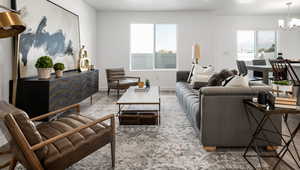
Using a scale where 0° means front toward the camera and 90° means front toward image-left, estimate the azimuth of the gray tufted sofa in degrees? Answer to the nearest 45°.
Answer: approximately 90°

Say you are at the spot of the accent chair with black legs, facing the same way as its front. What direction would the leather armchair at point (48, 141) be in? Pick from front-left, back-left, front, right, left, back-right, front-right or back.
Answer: front-right

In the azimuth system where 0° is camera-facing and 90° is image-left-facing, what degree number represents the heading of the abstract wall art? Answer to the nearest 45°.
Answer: approximately 315°

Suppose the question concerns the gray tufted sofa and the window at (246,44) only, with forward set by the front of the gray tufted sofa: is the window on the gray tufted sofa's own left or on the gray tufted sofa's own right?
on the gray tufted sofa's own right

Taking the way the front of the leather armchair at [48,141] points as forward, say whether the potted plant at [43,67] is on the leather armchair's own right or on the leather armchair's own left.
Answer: on the leather armchair's own left

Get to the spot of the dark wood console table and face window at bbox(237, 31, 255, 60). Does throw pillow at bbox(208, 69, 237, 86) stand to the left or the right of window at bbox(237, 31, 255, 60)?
right

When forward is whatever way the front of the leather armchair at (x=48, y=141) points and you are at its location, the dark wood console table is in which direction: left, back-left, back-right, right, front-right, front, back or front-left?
front-left

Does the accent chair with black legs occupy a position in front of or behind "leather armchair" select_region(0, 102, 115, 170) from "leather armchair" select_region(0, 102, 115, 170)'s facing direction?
in front

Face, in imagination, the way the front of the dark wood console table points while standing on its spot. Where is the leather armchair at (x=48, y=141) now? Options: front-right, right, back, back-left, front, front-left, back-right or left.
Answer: front-right

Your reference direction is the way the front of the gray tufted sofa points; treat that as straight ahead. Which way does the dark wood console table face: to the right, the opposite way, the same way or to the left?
the opposite way

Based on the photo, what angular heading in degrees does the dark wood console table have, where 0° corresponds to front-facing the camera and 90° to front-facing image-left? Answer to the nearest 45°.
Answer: approximately 315°
